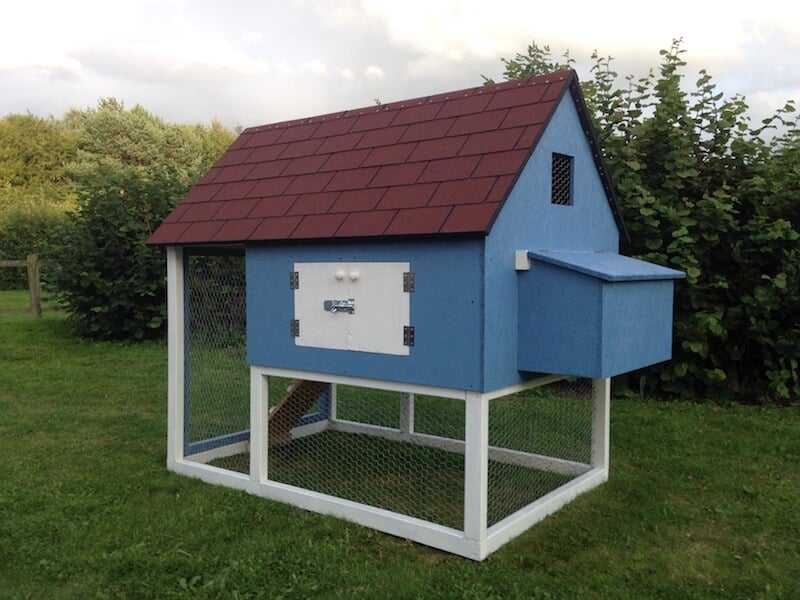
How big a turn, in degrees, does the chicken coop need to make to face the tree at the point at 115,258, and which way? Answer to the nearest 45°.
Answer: approximately 90° to its right

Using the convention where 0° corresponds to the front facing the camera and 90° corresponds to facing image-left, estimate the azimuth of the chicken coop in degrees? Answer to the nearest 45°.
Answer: approximately 45°

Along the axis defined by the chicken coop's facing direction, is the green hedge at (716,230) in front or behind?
behind
